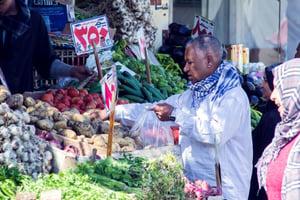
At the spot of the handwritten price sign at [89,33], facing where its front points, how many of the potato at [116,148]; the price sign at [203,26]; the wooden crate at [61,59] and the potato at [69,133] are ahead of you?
2

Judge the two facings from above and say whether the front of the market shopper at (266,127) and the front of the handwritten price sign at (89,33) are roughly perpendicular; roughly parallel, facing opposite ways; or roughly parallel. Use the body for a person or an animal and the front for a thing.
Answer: roughly perpendicular

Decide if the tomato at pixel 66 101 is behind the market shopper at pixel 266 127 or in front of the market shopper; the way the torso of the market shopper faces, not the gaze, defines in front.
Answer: in front

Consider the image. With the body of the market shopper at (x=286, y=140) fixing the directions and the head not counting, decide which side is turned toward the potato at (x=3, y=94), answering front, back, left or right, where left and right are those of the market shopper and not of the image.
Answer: front

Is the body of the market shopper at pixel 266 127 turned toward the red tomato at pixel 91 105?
yes

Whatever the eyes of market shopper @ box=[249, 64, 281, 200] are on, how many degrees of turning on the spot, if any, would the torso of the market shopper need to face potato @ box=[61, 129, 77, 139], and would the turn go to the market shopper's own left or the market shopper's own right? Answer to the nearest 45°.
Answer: approximately 45° to the market shopper's own left

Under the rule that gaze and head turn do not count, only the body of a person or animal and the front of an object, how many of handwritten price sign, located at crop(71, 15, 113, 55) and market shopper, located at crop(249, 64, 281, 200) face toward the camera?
1

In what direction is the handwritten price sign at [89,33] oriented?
toward the camera

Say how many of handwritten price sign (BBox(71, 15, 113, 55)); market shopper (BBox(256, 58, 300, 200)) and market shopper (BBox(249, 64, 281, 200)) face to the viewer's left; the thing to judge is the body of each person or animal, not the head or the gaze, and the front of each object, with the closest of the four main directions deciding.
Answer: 2

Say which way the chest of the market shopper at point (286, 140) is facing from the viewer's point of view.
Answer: to the viewer's left

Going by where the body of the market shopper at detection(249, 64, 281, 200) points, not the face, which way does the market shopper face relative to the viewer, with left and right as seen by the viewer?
facing to the left of the viewer

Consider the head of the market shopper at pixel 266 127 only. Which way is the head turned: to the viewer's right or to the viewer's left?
to the viewer's left

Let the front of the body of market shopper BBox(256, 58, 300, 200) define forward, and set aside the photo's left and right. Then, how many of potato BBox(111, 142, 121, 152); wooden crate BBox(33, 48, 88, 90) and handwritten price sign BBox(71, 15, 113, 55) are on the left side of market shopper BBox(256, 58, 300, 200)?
0

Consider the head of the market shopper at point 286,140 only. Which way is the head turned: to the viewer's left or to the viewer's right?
to the viewer's left

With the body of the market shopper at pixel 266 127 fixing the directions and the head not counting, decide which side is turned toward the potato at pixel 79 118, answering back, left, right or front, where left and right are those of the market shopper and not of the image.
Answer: front

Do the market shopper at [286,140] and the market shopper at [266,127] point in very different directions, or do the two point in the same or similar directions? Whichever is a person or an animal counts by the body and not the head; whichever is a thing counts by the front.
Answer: same or similar directions

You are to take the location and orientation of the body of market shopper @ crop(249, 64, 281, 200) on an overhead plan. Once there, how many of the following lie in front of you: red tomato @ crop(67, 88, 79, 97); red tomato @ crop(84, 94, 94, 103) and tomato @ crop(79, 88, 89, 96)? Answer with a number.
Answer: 3

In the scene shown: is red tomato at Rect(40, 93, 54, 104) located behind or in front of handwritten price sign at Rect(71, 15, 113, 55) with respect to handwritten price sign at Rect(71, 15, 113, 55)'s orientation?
in front

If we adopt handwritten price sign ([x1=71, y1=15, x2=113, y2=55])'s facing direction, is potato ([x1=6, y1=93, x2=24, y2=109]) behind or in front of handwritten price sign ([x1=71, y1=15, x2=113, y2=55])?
in front

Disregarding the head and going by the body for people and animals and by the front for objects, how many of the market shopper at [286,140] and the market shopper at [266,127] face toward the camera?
0

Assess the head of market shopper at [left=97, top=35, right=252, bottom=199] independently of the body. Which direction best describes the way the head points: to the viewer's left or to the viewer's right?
to the viewer's left

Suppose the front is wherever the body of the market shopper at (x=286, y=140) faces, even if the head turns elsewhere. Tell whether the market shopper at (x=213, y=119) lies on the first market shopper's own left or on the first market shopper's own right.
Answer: on the first market shopper's own right
